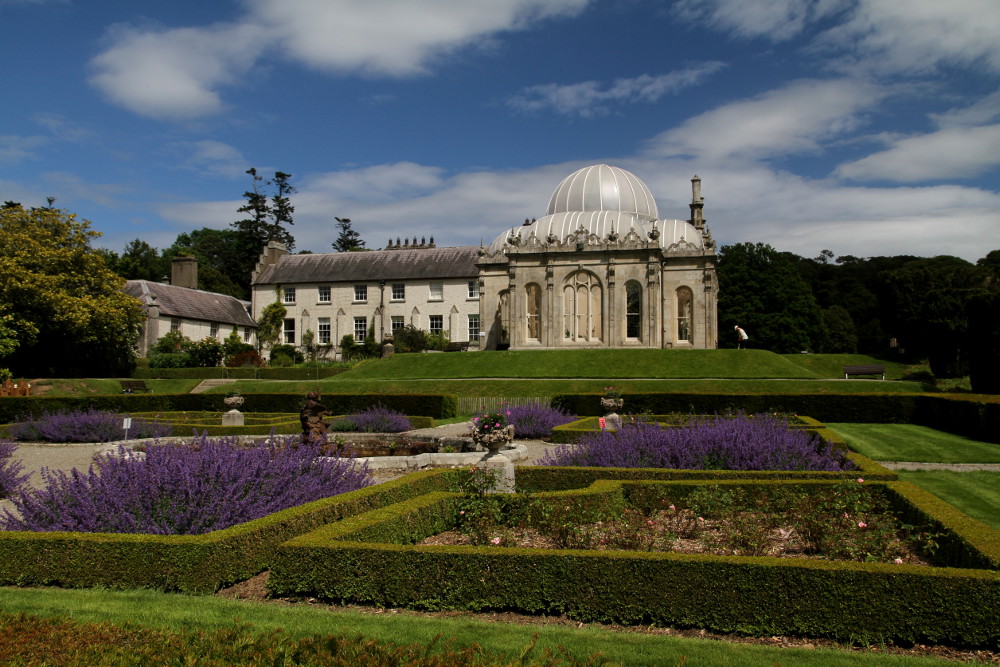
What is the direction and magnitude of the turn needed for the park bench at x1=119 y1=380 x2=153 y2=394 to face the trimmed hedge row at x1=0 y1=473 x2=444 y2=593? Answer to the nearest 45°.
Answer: approximately 45° to its right

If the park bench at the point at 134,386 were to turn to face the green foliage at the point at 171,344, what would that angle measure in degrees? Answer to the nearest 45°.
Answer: approximately 135° to its left

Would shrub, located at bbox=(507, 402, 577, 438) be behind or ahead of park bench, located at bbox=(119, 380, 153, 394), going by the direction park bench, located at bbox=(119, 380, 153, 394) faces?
ahead

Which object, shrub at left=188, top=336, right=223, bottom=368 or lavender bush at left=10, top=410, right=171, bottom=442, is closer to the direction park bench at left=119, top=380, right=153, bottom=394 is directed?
the lavender bush

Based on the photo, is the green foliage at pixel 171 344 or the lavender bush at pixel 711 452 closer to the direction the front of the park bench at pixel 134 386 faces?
the lavender bush

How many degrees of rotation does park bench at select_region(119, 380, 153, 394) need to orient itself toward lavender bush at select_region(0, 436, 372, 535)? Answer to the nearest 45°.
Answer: approximately 45° to its right

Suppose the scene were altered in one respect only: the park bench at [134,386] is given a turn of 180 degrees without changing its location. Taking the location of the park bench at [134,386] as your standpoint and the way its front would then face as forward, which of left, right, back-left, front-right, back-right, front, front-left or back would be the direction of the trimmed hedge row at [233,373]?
right

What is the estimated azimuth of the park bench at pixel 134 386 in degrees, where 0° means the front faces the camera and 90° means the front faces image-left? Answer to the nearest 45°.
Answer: approximately 315°
